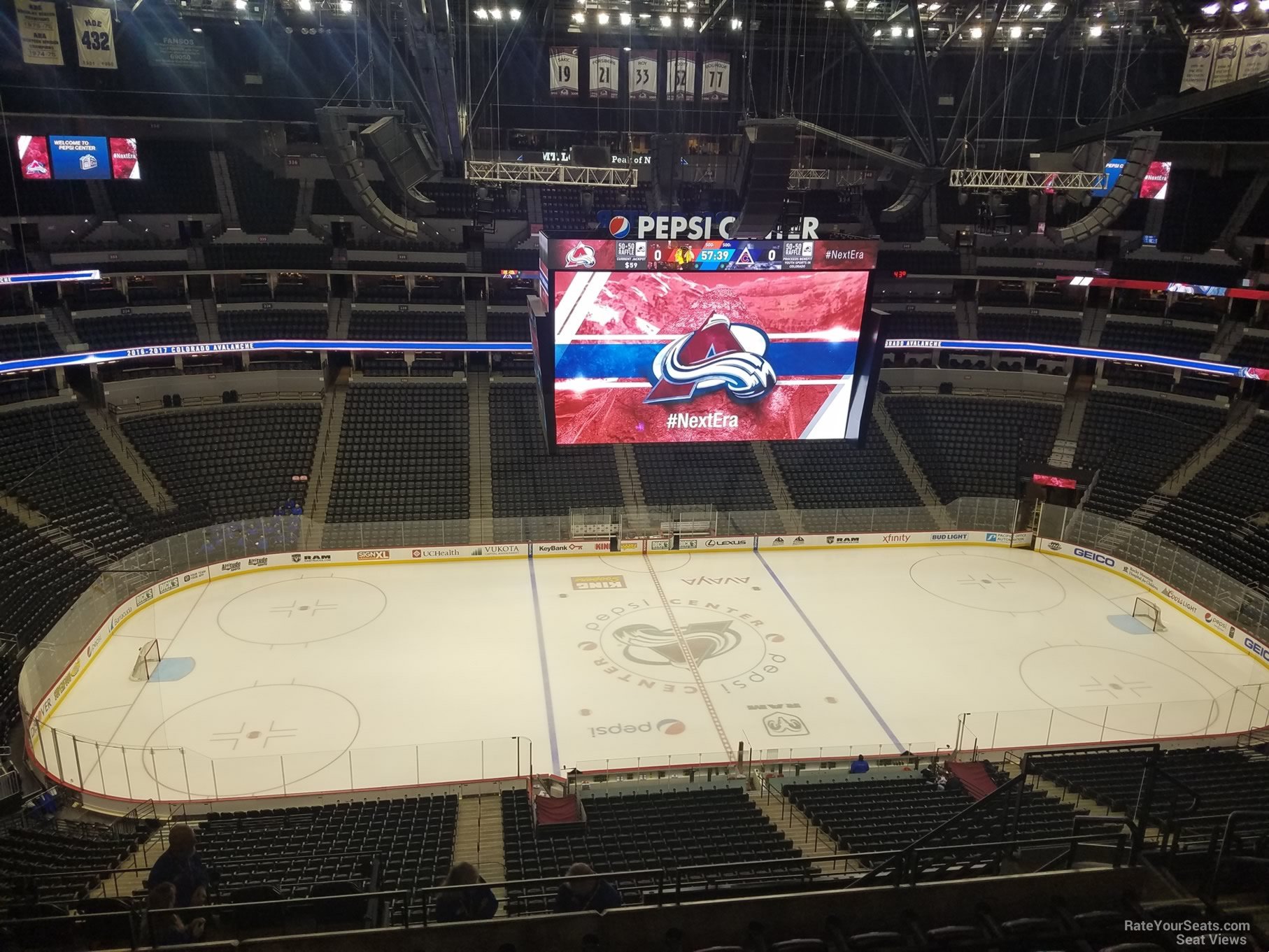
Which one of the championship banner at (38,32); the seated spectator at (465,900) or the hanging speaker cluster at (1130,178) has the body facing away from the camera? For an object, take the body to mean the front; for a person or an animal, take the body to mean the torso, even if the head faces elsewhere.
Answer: the seated spectator

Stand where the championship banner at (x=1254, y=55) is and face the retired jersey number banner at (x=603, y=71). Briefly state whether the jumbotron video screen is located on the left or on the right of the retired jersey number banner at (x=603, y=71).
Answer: left

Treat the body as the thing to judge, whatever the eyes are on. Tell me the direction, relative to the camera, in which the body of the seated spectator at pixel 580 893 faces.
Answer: away from the camera

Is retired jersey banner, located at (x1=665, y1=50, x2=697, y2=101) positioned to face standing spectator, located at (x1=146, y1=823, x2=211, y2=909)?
yes

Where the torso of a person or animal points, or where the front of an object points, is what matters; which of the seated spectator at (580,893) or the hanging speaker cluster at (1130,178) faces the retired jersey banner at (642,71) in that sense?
the seated spectator

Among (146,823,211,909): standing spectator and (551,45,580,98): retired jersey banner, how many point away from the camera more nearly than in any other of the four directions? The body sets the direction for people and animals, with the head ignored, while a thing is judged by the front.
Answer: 1

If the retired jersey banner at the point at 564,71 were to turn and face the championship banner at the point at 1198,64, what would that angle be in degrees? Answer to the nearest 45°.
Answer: approximately 90° to its left
